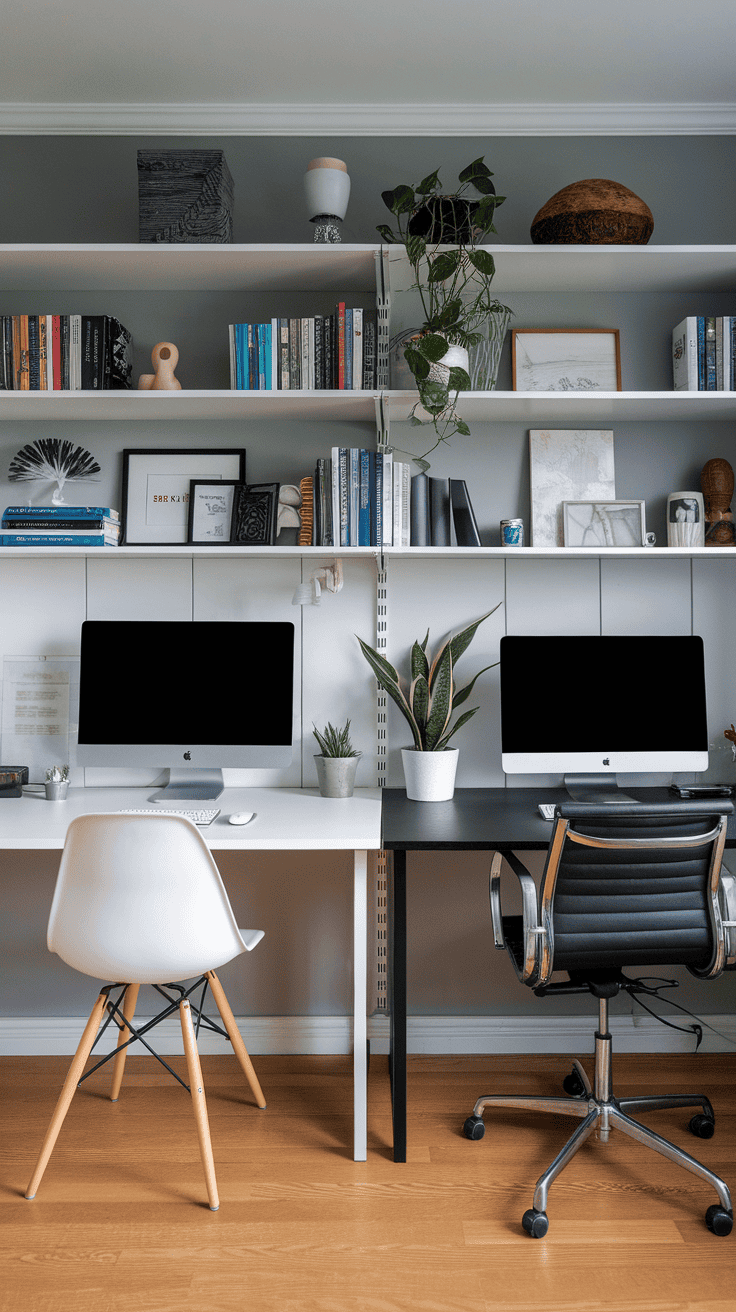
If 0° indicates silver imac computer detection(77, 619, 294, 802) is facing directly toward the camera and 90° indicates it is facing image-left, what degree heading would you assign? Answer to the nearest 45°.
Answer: approximately 0°

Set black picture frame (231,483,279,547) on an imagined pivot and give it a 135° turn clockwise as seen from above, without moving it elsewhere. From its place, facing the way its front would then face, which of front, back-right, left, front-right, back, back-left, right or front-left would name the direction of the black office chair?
back

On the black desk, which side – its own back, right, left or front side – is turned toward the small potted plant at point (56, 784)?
right
